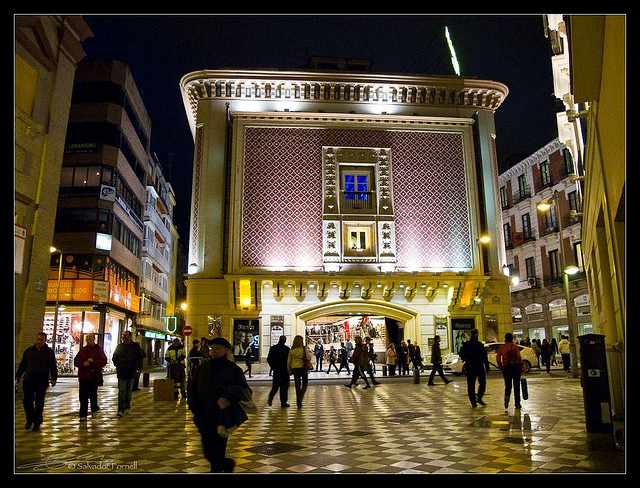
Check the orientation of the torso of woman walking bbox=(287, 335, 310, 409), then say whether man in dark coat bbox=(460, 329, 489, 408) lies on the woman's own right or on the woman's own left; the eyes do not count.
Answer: on the woman's own right

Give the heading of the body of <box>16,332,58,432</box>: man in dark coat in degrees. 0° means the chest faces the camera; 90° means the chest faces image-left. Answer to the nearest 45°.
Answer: approximately 0°

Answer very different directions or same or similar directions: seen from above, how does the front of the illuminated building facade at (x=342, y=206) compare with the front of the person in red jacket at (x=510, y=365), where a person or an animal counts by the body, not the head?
very different directions

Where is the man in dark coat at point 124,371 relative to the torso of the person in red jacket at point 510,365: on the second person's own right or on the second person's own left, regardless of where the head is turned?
on the second person's own left

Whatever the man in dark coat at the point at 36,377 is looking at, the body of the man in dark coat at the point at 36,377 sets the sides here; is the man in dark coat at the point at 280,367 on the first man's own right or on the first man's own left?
on the first man's own left

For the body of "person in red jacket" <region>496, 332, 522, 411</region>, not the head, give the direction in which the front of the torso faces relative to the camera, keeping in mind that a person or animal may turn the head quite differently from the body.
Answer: away from the camera

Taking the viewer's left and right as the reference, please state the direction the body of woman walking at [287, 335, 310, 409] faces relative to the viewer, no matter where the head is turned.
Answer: facing away from the viewer

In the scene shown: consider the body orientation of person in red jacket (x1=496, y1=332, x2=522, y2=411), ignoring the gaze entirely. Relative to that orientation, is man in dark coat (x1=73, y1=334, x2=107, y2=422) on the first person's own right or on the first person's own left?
on the first person's own left
